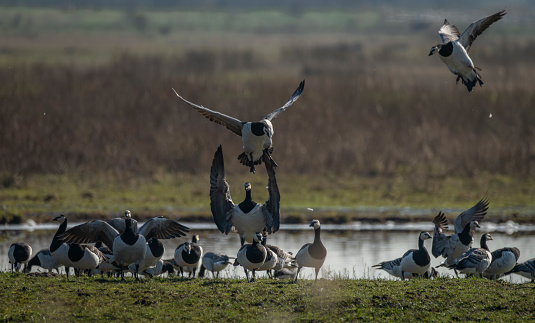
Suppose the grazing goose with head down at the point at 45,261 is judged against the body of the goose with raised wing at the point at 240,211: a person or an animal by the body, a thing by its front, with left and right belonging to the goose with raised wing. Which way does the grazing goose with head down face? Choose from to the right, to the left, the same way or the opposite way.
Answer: to the right

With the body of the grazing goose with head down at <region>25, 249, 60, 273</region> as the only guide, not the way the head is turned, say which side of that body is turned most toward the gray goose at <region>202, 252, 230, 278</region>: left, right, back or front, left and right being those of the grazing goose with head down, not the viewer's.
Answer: back

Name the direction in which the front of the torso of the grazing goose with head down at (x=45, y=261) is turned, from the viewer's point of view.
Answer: to the viewer's left

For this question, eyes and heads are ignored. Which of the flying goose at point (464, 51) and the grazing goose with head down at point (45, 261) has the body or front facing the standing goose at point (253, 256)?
the flying goose

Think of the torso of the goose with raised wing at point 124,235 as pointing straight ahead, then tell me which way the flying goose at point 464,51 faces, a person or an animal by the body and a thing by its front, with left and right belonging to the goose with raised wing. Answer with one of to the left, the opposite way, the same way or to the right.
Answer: to the right
